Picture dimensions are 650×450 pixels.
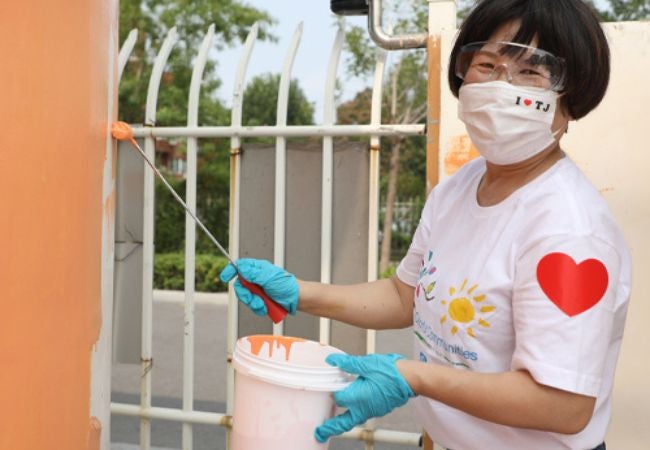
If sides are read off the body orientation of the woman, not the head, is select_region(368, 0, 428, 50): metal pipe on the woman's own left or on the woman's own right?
on the woman's own right

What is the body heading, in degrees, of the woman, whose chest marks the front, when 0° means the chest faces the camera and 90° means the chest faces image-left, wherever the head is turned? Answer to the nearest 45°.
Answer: approximately 45°

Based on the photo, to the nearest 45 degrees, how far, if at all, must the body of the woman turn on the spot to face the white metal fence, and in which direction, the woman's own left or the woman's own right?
approximately 90° to the woman's own right
